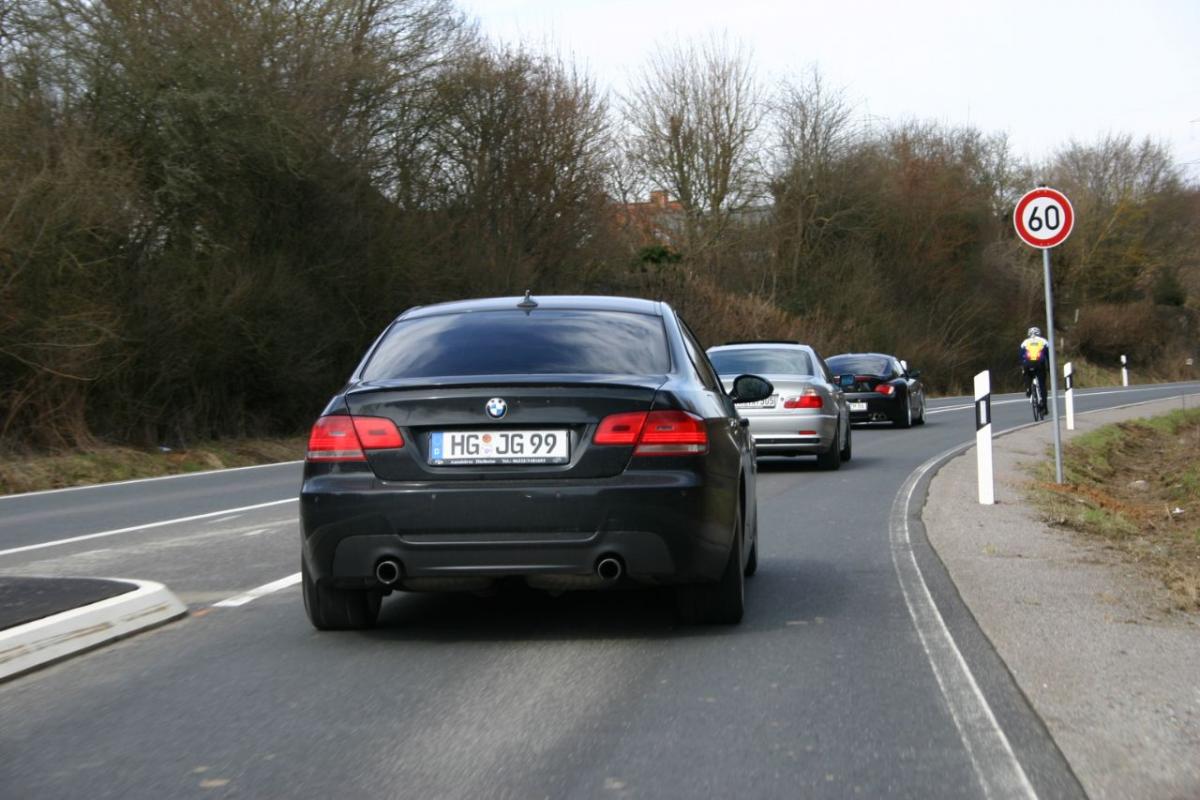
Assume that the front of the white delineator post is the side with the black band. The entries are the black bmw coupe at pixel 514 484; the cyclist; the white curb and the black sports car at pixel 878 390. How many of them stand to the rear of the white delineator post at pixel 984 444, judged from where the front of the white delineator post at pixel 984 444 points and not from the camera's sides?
2

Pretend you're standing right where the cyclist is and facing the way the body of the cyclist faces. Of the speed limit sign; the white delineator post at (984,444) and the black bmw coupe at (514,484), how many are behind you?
3

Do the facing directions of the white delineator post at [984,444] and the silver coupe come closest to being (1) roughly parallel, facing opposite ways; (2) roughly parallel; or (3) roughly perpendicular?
roughly parallel, facing opposite ways

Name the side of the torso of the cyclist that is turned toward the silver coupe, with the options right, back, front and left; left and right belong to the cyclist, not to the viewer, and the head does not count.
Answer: back

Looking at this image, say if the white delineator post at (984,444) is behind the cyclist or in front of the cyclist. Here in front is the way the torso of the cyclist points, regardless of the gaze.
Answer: behind

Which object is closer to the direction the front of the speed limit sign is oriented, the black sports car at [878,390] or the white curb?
the white curb

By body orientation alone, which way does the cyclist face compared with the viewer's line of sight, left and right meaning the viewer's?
facing away from the viewer

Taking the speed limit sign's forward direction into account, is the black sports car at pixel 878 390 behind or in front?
behind

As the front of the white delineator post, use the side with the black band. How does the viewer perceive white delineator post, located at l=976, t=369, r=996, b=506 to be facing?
facing the viewer

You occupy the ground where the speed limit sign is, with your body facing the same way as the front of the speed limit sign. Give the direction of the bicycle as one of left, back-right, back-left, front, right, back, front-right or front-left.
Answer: back

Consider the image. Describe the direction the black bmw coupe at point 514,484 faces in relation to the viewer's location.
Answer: facing away from the viewer

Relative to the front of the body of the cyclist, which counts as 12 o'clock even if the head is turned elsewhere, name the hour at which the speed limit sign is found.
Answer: The speed limit sign is roughly at 6 o'clock from the cyclist.

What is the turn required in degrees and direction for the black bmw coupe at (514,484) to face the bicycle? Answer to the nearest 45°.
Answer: approximately 45° to its right

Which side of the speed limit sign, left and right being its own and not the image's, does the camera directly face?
front

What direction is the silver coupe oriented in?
away from the camera

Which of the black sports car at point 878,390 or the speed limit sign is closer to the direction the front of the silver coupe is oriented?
the black sports car

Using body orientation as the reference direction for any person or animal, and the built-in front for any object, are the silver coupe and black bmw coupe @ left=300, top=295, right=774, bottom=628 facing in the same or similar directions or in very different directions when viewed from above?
same or similar directions

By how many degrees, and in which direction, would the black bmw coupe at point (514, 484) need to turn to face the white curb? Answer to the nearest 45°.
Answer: approximately 90° to its left

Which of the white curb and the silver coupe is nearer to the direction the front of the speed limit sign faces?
the white curb

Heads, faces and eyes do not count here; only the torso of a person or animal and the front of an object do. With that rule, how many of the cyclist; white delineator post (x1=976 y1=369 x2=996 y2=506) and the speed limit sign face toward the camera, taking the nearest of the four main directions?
2
